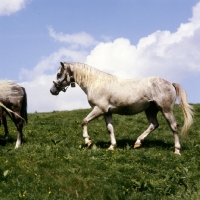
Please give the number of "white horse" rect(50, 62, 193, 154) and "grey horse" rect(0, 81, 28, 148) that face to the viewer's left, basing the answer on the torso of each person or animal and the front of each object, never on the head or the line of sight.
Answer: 2

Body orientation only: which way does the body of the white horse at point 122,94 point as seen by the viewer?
to the viewer's left

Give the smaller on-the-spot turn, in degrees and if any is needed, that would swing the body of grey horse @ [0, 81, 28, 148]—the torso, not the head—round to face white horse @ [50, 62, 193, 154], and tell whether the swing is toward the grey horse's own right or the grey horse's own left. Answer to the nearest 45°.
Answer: approximately 180°

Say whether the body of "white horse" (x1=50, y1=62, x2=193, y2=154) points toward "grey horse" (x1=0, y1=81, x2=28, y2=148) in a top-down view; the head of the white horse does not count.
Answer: yes

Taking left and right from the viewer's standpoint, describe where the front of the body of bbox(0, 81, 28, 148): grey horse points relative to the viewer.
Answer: facing to the left of the viewer
